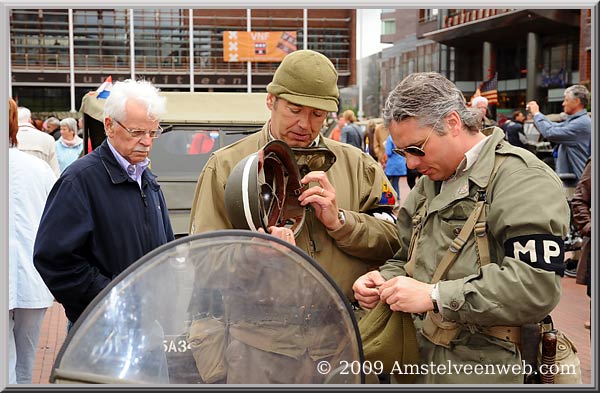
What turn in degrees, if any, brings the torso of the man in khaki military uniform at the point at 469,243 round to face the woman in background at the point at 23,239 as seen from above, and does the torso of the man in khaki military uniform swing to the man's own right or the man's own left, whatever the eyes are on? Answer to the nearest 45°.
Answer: approximately 90° to the man's own right

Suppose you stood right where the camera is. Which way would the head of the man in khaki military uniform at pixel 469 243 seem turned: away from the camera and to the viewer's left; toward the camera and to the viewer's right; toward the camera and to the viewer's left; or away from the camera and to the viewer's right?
toward the camera and to the viewer's left

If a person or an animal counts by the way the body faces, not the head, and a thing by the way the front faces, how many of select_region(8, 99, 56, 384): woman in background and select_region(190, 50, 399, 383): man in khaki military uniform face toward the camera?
1

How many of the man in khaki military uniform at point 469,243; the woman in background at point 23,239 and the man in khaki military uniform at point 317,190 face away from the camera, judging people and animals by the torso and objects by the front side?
1

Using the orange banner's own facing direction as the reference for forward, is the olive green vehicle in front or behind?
in front

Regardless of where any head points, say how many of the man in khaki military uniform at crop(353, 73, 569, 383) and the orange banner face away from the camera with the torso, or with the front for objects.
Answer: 0

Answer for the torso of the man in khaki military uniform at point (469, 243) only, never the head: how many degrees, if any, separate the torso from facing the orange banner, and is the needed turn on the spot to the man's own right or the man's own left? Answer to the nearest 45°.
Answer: approximately 135° to the man's own right

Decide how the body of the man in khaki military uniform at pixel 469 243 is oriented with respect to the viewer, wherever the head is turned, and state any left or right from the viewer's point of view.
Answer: facing the viewer and to the left of the viewer

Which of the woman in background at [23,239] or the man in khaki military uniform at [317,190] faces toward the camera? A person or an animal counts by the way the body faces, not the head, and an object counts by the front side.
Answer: the man in khaki military uniform

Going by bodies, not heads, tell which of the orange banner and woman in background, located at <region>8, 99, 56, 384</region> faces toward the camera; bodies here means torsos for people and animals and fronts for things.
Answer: the orange banner

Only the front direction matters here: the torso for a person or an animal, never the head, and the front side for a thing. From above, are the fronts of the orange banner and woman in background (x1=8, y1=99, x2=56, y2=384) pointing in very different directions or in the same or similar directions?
very different directions

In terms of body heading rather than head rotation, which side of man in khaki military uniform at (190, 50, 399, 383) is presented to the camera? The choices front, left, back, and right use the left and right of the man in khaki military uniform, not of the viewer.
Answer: front

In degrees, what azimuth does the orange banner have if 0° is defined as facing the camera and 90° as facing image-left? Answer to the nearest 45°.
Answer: approximately 0°

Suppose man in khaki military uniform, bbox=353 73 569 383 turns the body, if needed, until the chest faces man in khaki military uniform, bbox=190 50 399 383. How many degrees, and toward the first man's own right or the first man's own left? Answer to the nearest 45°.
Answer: approximately 90° to the first man's own right
